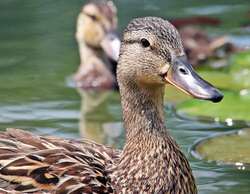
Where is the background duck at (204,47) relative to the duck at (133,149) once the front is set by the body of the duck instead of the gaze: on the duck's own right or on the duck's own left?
on the duck's own left

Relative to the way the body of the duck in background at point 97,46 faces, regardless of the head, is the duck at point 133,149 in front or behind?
in front

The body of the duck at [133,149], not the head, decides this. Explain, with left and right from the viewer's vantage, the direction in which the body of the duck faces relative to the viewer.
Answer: facing the viewer and to the right of the viewer

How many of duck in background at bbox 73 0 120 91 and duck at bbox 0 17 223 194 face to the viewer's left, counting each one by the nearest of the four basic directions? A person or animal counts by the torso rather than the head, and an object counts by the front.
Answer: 0

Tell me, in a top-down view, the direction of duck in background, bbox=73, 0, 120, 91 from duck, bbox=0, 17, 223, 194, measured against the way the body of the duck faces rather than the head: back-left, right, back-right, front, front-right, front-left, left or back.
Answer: back-left
